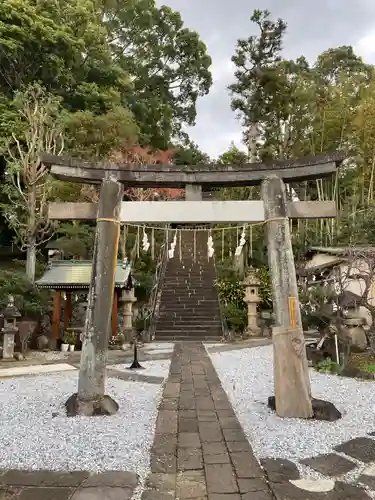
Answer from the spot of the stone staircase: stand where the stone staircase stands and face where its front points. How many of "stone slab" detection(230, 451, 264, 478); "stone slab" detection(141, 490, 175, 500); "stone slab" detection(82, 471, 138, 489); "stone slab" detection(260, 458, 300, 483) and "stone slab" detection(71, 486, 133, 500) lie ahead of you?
5

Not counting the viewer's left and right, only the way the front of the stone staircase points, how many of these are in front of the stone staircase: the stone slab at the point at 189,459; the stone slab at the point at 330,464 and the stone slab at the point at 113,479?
3

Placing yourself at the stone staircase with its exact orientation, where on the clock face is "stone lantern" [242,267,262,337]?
The stone lantern is roughly at 10 o'clock from the stone staircase.

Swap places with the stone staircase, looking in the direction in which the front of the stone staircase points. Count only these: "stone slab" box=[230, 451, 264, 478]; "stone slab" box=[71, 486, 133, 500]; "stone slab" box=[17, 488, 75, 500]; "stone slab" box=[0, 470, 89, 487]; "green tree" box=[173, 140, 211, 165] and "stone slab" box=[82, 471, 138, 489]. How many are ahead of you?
5

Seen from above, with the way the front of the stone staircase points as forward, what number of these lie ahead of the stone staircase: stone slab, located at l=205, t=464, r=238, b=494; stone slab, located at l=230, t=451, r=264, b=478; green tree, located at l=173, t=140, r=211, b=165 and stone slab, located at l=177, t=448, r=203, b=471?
3

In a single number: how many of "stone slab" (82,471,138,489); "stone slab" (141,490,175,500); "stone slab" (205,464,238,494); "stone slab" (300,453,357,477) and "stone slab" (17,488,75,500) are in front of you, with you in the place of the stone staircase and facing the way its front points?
5

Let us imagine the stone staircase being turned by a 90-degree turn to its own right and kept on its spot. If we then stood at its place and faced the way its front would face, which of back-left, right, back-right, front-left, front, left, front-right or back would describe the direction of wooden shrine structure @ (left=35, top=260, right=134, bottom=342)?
front-left

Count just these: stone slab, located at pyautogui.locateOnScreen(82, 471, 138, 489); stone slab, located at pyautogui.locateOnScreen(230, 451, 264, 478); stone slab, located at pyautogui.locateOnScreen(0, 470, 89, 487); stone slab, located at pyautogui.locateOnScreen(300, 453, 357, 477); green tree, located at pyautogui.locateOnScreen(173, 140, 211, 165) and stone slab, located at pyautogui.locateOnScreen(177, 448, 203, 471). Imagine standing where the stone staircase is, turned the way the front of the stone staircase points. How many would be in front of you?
5

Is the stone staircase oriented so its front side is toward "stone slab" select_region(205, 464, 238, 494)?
yes

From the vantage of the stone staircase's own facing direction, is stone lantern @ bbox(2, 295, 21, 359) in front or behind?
in front

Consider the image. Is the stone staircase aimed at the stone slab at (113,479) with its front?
yes

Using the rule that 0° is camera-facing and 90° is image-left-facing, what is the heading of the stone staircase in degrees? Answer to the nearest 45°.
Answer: approximately 0°

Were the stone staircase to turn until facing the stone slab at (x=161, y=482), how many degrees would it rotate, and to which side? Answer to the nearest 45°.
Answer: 0° — it already faces it

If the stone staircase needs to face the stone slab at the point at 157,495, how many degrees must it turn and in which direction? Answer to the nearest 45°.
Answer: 0° — it already faces it

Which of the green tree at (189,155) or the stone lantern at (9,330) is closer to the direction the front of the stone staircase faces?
the stone lantern
